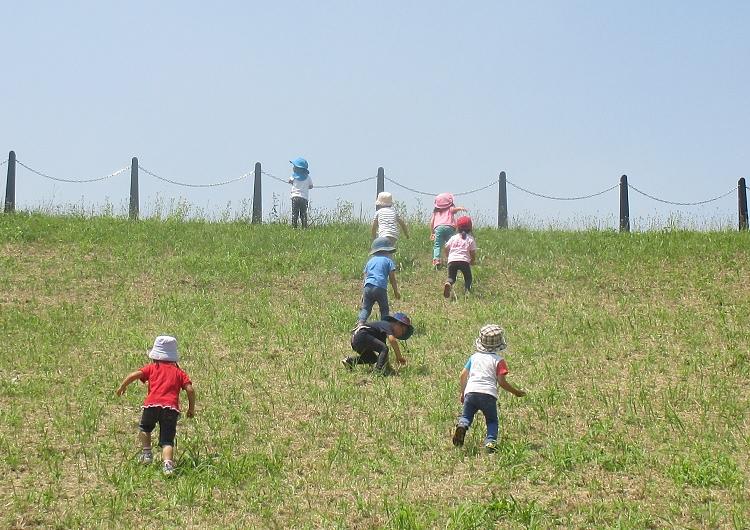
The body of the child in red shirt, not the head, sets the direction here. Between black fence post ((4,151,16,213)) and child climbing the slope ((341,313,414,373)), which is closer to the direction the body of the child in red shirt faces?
the black fence post

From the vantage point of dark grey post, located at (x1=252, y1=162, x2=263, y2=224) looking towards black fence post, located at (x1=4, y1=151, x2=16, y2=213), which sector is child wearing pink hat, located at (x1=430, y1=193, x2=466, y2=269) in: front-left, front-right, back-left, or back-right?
back-left

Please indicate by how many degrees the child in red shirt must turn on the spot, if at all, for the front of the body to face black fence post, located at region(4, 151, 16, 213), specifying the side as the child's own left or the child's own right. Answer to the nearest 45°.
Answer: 0° — they already face it

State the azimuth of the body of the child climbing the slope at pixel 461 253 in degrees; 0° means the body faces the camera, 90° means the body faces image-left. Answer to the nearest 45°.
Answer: approximately 180°

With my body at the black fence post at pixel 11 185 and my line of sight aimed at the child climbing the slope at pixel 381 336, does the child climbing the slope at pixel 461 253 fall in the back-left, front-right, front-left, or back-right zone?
front-left

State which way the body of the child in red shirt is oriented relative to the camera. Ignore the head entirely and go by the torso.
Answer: away from the camera

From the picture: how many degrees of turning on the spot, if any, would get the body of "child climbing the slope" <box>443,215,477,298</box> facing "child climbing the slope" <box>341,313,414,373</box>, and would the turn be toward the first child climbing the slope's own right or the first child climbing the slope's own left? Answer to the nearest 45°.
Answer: approximately 180°

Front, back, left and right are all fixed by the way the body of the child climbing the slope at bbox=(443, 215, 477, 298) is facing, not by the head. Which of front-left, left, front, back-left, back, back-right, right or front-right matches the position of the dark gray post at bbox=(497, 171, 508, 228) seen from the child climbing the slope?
front

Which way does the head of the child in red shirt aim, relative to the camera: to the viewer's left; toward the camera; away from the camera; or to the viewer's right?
away from the camera

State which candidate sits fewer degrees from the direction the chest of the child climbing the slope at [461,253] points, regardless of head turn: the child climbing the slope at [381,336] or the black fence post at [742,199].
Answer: the black fence post

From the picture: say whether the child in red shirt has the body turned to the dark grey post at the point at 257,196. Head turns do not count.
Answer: yes

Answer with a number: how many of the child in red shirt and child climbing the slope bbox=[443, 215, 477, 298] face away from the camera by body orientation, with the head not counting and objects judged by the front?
2
